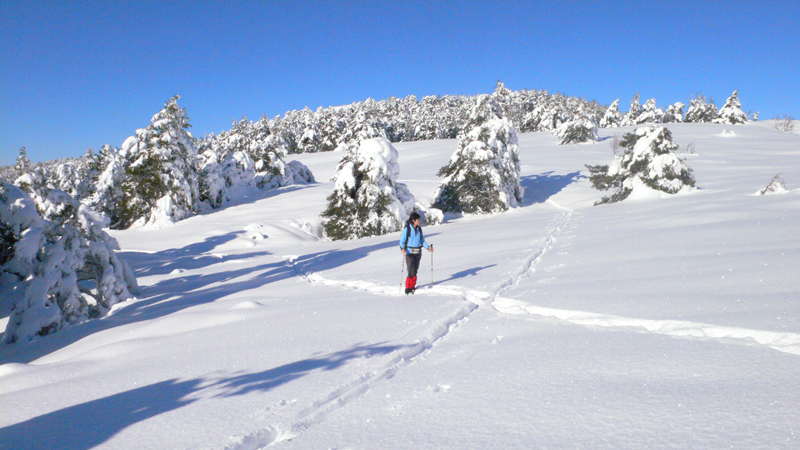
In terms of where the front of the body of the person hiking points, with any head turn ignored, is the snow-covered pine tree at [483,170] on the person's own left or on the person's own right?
on the person's own left

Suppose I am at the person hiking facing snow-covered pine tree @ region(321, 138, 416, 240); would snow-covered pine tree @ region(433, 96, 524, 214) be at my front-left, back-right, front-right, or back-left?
front-right

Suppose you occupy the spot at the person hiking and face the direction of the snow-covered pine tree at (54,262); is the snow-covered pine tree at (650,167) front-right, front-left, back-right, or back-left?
back-right

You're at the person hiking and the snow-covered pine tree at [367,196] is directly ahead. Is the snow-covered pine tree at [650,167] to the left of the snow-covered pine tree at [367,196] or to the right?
right

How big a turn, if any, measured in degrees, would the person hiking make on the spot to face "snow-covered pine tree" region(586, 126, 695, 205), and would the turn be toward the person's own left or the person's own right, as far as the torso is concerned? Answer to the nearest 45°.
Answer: approximately 90° to the person's own left

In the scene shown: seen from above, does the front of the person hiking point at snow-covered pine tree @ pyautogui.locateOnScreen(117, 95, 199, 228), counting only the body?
no

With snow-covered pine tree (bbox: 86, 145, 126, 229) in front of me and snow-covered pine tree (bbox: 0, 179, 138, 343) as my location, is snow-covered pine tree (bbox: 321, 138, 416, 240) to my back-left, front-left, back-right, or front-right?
front-right

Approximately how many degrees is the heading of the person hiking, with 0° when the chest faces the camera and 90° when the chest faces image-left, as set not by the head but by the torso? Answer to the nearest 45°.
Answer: approximately 315°

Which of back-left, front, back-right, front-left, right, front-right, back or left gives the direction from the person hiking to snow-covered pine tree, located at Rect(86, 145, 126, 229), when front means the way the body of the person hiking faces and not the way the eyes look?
back

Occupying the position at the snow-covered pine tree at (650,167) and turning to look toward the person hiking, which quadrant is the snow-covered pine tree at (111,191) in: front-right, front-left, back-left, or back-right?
front-right
